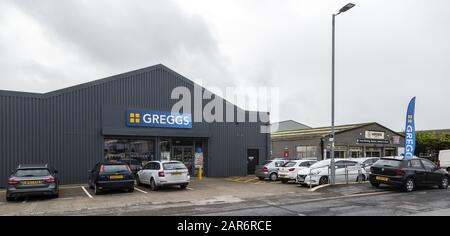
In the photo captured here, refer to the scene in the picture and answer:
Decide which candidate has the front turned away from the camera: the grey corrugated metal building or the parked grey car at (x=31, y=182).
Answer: the parked grey car

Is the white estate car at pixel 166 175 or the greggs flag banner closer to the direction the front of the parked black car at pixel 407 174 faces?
the greggs flag banner

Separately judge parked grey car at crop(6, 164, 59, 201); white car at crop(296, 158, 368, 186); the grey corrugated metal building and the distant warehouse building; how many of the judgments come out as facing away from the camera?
1

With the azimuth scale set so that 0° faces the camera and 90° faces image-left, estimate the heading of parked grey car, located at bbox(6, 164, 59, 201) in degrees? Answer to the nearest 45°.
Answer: approximately 180°

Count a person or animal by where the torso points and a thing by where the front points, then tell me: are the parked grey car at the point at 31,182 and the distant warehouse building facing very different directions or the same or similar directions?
very different directions

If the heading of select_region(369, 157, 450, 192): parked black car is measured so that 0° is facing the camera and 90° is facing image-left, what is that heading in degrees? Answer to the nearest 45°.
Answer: approximately 225°

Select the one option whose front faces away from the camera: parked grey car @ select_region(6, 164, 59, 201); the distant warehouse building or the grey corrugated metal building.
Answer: the parked grey car

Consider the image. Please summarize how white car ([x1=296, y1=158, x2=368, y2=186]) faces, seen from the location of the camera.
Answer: facing the viewer and to the left of the viewer

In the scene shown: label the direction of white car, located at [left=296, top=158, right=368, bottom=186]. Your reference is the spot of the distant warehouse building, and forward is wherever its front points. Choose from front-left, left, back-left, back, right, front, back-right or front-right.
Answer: front-right

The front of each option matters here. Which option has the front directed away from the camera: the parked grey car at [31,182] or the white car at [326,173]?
the parked grey car

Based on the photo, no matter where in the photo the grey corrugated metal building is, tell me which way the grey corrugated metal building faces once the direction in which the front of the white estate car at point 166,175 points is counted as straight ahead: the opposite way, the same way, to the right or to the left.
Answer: the opposite way
